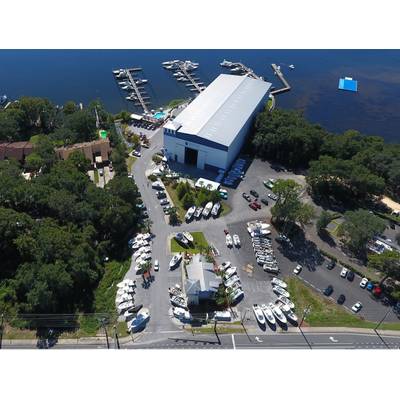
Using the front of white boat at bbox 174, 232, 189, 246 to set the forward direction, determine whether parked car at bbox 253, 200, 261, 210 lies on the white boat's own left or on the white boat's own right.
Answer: on the white boat's own left

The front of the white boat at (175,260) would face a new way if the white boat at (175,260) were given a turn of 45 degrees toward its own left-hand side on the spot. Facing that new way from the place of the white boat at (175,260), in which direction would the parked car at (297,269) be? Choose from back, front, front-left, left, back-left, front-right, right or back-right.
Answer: right

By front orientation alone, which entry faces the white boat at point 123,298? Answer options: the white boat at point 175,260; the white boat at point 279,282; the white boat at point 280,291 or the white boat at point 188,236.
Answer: the white boat at point 175,260

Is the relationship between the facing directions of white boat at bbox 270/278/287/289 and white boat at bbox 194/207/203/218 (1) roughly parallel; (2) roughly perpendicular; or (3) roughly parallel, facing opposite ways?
roughly perpendicular

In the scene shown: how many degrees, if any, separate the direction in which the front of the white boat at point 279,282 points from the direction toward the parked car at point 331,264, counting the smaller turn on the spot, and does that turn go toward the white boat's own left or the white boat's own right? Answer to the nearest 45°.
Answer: approximately 90° to the white boat's own left
